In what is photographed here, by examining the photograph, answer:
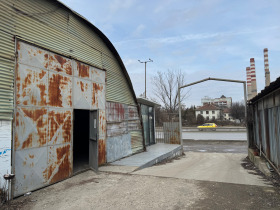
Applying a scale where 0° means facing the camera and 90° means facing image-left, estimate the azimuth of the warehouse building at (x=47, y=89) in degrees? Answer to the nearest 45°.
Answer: approximately 315°

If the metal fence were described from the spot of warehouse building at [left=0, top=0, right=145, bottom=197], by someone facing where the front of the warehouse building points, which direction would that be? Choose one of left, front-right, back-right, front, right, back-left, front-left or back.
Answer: left

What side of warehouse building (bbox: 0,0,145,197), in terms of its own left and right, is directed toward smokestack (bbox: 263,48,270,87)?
left

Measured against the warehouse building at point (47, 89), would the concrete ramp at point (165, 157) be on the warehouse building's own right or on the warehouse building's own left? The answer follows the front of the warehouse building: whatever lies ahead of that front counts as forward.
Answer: on the warehouse building's own left

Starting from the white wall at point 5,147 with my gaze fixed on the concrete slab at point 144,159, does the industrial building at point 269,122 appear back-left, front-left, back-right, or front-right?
front-right

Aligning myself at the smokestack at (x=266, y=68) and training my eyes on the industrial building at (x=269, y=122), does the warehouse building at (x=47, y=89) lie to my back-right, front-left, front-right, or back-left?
front-right

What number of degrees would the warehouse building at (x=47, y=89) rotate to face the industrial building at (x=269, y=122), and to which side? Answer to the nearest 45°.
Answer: approximately 45° to its left

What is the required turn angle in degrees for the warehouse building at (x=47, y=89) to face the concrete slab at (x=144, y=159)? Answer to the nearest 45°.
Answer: approximately 90° to its left
